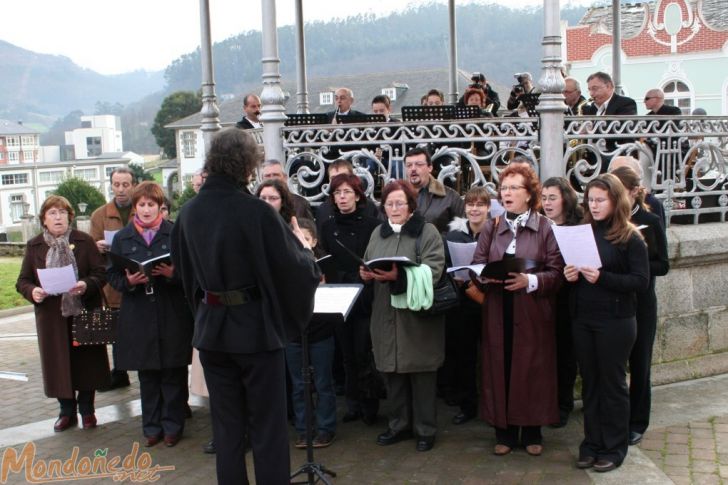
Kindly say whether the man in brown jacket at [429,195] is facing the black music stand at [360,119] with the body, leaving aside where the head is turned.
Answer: no

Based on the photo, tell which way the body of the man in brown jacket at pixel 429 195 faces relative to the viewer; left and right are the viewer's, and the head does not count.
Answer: facing the viewer and to the left of the viewer

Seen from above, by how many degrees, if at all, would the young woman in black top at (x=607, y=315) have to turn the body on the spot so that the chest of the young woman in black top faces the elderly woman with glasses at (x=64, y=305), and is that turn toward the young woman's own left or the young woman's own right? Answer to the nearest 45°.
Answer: approximately 45° to the young woman's own right

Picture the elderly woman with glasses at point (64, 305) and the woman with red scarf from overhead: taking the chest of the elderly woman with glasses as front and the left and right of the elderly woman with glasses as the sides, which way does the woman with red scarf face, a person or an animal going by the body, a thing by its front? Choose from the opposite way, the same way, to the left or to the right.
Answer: the same way

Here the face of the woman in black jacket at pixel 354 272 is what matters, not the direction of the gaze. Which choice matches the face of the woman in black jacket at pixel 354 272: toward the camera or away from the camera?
toward the camera

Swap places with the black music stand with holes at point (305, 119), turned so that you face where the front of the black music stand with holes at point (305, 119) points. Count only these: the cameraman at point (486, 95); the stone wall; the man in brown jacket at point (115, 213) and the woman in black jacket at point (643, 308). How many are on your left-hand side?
1

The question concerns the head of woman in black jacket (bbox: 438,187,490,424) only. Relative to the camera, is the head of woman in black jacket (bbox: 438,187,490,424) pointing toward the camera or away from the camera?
toward the camera

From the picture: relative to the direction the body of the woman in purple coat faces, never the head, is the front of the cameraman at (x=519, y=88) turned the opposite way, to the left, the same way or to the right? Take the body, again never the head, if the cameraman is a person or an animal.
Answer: the same way

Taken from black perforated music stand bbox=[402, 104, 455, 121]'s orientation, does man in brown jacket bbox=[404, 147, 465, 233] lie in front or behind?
behind

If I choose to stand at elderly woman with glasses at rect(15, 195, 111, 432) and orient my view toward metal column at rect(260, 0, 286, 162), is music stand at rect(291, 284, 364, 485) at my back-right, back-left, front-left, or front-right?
back-right

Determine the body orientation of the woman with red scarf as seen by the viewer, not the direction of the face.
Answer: toward the camera

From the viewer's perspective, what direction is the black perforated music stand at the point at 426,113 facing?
away from the camera

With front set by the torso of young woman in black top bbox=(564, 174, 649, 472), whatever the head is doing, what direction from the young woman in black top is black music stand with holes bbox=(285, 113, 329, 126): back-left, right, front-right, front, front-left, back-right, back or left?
right

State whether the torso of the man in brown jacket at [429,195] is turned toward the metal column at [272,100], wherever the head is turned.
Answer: no

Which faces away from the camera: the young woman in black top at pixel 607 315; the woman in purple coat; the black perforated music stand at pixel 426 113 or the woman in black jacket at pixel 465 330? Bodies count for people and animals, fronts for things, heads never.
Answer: the black perforated music stand

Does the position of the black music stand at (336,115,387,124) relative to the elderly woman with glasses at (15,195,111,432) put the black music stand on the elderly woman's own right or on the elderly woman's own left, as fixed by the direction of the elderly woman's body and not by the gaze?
on the elderly woman's own left

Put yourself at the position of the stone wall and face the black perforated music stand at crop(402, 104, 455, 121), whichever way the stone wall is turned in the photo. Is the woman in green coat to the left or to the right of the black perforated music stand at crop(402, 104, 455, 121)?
left

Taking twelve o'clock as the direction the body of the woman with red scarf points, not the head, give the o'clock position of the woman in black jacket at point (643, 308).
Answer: The woman in black jacket is roughly at 10 o'clock from the woman with red scarf.
